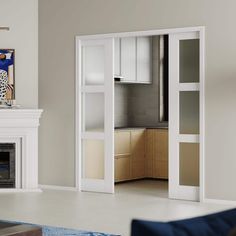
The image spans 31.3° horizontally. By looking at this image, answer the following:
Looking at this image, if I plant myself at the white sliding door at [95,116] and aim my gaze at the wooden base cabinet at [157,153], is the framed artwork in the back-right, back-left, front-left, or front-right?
back-left

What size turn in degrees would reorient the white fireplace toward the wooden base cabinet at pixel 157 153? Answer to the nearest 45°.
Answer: approximately 90° to its left

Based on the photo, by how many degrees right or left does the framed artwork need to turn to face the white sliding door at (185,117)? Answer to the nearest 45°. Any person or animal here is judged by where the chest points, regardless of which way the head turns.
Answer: approximately 45° to its left

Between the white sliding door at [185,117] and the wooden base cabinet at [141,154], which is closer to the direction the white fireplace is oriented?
the white sliding door
